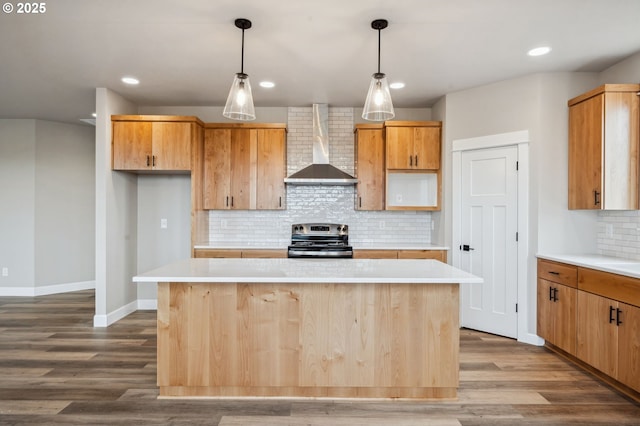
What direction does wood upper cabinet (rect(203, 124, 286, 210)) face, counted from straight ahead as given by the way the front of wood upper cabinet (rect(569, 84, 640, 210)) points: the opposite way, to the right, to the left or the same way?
to the left

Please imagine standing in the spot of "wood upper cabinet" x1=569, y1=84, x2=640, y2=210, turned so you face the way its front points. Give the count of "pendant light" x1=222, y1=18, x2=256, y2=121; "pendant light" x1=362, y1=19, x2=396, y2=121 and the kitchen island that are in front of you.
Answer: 3

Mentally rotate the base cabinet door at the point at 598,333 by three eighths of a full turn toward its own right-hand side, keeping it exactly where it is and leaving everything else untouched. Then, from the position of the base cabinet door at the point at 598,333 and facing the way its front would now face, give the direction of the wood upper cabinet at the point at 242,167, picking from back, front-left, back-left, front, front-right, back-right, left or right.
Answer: left

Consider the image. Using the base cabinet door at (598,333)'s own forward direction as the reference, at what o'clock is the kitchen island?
The kitchen island is roughly at 12 o'clock from the base cabinet door.

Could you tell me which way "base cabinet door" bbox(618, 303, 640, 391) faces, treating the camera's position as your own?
facing the viewer and to the left of the viewer

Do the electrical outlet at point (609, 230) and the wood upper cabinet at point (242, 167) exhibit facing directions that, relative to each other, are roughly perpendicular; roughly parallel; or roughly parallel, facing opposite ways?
roughly perpendicular

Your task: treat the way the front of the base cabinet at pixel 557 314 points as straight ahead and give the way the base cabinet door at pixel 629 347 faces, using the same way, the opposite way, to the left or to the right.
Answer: the same way

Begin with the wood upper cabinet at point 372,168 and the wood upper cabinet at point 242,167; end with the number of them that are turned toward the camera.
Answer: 2

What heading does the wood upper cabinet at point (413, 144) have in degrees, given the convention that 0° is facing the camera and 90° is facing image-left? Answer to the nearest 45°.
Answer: approximately 0°

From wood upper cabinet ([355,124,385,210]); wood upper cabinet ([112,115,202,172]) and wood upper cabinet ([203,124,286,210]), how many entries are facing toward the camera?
3

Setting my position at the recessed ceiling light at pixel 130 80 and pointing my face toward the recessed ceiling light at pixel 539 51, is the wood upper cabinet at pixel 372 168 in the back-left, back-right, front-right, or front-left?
front-left

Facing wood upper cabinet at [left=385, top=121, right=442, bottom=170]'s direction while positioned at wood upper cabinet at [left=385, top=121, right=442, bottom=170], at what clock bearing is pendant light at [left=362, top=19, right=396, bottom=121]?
The pendant light is roughly at 12 o'clock from the wood upper cabinet.

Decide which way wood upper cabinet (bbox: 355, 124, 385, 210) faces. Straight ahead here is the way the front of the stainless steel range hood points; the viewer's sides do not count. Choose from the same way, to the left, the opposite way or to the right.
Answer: the same way

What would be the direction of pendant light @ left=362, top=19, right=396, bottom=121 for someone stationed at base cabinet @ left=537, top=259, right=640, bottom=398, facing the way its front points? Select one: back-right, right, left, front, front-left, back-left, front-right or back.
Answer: front

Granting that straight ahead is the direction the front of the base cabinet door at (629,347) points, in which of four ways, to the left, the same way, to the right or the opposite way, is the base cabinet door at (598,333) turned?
the same way

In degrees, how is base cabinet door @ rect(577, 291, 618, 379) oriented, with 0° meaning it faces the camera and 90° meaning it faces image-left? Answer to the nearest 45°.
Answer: approximately 45°

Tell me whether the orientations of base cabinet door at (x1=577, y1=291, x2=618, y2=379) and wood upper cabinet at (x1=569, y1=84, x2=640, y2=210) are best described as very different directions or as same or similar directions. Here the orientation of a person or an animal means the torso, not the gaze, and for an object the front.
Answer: same or similar directions

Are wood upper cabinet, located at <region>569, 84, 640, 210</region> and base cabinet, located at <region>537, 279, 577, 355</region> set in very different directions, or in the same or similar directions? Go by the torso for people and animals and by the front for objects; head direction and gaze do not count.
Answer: same or similar directions

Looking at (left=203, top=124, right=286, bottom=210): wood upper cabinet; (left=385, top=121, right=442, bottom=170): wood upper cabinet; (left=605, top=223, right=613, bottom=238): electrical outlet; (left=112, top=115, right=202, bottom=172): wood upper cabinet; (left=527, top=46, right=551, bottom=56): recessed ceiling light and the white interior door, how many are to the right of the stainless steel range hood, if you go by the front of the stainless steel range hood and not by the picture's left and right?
2

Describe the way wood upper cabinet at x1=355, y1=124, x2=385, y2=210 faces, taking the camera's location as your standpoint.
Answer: facing the viewer
